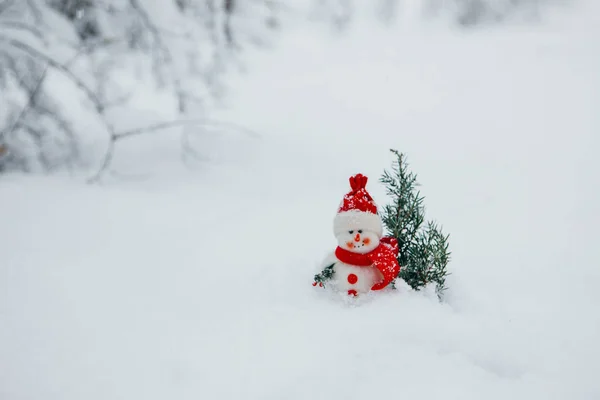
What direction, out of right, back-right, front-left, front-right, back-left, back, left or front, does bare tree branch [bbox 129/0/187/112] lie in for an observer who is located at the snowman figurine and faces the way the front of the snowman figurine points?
back-right

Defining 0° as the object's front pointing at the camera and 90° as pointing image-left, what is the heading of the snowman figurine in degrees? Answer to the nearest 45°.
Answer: approximately 0°

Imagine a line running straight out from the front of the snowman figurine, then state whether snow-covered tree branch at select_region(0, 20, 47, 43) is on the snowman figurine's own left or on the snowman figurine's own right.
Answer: on the snowman figurine's own right
